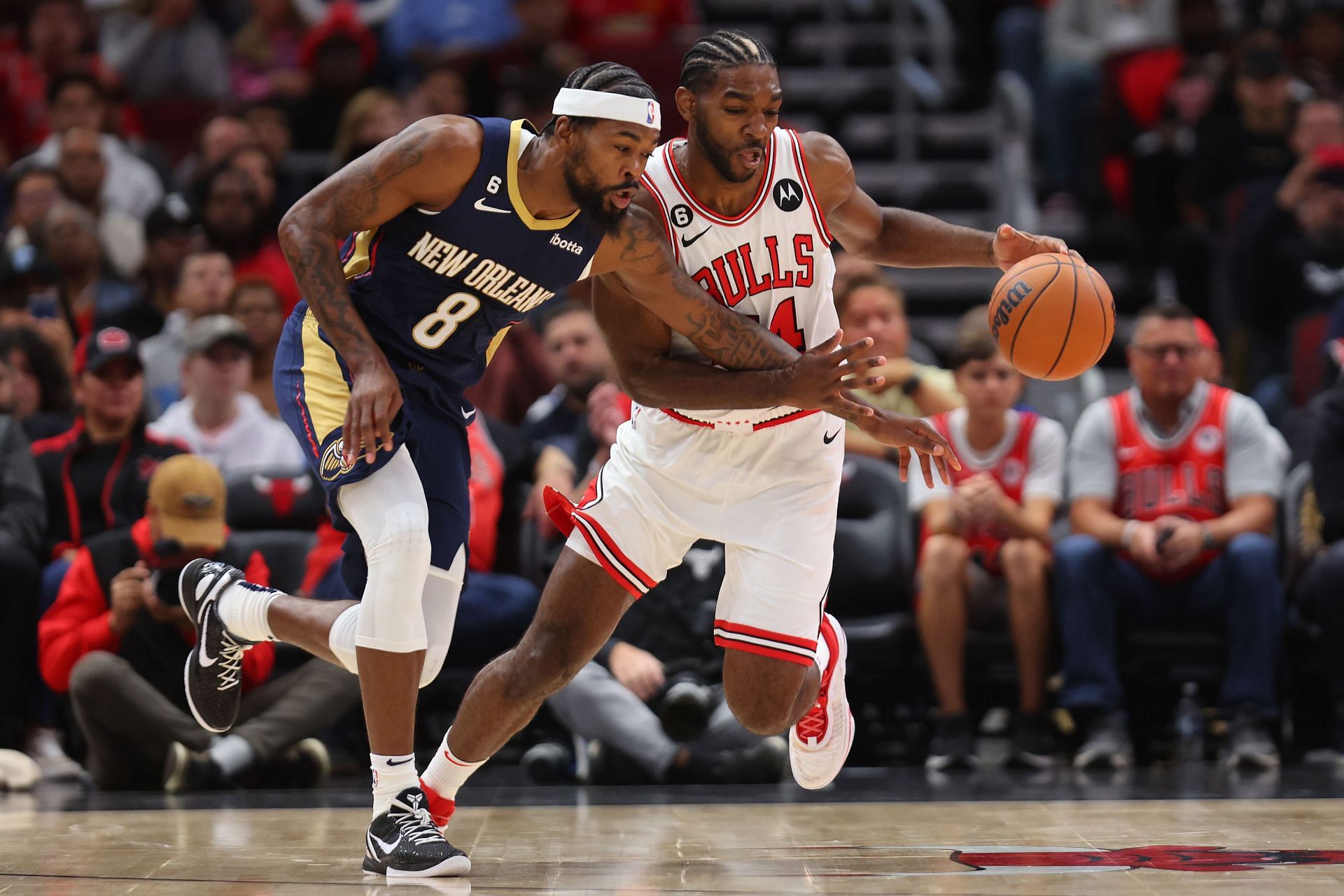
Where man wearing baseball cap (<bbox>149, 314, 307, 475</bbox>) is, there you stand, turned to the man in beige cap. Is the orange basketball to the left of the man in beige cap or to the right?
left

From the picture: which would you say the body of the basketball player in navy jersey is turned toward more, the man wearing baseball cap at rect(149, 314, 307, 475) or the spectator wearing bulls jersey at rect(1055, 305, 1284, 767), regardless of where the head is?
the spectator wearing bulls jersey

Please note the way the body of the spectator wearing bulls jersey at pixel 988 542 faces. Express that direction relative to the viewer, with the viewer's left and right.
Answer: facing the viewer

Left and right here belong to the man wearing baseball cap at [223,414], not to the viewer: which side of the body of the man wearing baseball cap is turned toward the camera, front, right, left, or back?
front

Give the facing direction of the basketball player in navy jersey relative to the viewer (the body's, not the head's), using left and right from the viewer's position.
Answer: facing the viewer and to the right of the viewer

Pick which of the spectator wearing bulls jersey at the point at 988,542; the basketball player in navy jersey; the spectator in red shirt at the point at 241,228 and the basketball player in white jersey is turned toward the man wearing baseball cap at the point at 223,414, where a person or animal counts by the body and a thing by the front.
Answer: the spectator in red shirt

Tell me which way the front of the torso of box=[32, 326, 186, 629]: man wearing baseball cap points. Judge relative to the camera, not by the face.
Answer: toward the camera

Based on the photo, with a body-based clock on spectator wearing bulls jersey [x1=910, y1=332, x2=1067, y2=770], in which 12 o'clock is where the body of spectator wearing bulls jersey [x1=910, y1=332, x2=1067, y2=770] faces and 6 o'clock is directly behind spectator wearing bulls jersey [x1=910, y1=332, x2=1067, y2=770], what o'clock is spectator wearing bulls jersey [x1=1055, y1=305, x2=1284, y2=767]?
spectator wearing bulls jersey [x1=1055, y1=305, x2=1284, y2=767] is roughly at 9 o'clock from spectator wearing bulls jersey [x1=910, y1=332, x2=1067, y2=770].

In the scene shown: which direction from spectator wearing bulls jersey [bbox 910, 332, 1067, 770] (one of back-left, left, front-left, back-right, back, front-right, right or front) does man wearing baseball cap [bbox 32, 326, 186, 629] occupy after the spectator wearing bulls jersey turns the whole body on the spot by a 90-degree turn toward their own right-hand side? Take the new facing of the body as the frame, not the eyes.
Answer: front

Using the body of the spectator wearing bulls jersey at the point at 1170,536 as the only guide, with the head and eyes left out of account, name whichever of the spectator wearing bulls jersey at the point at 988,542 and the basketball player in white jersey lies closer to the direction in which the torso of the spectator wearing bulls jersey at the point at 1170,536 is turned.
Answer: the basketball player in white jersey
